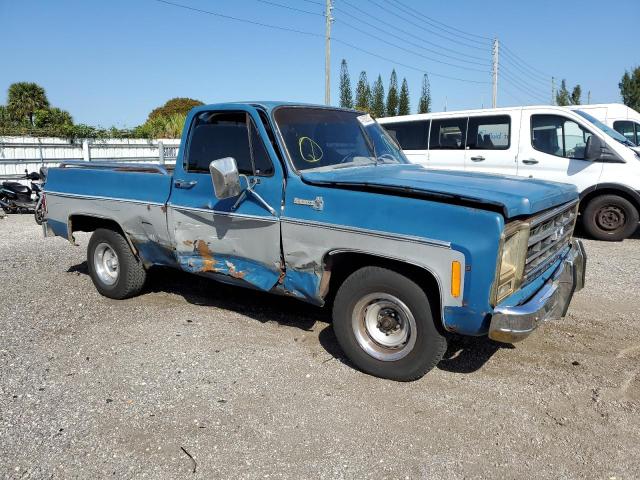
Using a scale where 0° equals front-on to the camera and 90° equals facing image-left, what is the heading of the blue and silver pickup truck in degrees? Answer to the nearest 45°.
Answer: approximately 315°

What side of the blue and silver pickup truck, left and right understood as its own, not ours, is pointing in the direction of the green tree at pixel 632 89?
left

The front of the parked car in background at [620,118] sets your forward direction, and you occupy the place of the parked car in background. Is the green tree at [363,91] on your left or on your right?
on your left

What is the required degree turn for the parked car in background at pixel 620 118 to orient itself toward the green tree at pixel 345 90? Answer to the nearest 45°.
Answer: approximately 135° to its left

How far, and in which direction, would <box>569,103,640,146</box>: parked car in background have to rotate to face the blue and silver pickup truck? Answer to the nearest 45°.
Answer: approximately 90° to its right

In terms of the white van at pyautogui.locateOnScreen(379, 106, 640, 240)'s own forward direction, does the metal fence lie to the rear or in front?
to the rear

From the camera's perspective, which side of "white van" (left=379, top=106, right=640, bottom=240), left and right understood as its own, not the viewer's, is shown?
right

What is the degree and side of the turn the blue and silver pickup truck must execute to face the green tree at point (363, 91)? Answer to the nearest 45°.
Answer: approximately 135° to its left

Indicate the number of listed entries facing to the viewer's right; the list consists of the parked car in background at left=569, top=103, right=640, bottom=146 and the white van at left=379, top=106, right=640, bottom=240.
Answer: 2

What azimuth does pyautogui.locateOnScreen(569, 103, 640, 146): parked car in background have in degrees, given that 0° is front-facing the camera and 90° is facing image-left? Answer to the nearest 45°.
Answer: approximately 270°

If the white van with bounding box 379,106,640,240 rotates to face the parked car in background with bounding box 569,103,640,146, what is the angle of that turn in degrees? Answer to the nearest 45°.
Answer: approximately 45° to its left

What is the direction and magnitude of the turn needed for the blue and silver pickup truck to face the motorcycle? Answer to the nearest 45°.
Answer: approximately 180°

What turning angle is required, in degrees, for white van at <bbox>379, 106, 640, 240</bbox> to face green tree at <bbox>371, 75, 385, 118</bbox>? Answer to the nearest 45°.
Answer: approximately 90° to its left
